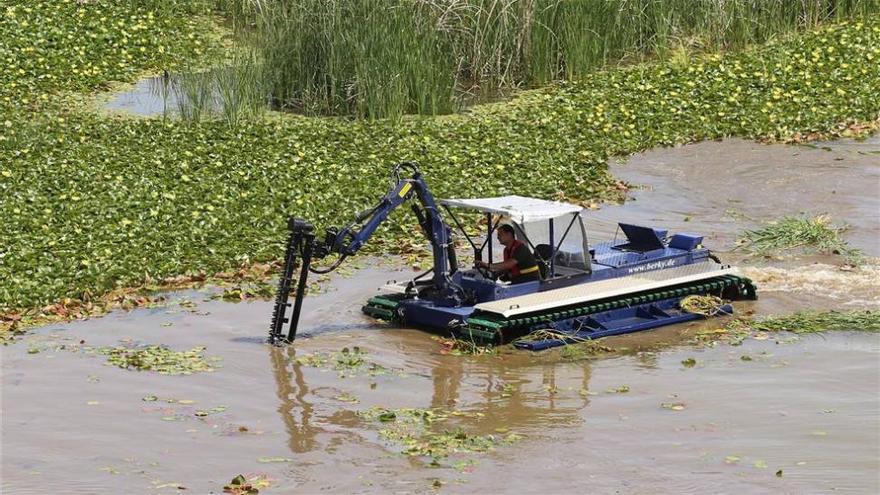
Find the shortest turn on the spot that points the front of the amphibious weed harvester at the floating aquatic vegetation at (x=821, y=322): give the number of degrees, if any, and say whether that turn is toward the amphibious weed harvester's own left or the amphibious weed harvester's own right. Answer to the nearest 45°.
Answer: approximately 135° to the amphibious weed harvester's own left

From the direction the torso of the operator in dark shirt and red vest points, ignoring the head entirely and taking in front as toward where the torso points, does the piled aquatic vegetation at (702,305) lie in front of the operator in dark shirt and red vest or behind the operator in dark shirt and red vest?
behind

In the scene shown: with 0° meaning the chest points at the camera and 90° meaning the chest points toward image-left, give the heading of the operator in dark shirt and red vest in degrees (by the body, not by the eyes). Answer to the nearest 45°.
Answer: approximately 90°

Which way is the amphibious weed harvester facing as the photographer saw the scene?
facing the viewer and to the left of the viewer

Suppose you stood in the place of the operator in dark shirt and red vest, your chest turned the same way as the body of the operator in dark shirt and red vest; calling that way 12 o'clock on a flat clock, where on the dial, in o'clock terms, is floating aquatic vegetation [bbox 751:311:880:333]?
The floating aquatic vegetation is roughly at 6 o'clock from the operator in dark shirt and red vest.
